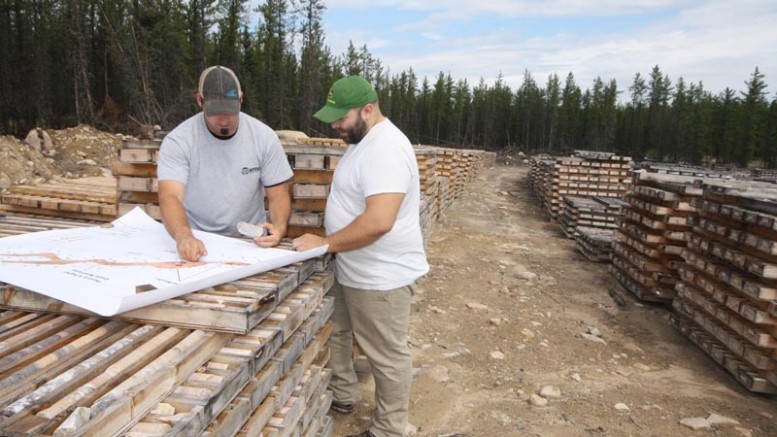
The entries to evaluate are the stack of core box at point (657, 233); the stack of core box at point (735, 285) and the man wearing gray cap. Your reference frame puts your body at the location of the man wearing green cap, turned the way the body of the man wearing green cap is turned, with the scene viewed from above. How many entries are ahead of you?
1

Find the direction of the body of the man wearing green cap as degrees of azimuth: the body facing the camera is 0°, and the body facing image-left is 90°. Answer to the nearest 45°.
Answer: approximately 90°

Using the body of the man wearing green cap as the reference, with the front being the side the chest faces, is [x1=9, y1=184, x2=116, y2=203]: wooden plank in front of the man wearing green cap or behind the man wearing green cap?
in front

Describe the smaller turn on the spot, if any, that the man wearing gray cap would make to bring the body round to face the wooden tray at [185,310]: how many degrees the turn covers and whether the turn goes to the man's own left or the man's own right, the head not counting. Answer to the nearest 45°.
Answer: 0° — they already face it

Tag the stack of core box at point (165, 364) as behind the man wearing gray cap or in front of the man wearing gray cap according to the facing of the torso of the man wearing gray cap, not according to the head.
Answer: in front

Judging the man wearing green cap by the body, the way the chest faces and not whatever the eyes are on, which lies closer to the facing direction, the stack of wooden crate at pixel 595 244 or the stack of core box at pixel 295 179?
the stack of core box

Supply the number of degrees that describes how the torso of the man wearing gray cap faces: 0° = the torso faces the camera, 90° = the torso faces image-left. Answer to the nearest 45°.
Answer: approximately 0°

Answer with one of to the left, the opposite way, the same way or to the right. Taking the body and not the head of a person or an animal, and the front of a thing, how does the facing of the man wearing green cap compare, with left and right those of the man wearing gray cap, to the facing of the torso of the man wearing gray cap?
to the right

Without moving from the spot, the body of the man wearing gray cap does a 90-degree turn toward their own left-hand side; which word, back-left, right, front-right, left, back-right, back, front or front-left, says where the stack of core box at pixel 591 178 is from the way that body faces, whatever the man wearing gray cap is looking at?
front-left

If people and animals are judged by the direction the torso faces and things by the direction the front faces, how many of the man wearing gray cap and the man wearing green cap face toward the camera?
1

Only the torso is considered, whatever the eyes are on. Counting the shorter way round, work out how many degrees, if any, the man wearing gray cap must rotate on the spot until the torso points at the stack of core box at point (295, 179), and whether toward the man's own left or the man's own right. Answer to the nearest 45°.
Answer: approximately 135° to the man's own left

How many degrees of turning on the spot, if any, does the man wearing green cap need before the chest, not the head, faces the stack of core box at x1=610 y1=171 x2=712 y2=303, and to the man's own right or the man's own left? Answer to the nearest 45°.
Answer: approximately 135° to the man's own right

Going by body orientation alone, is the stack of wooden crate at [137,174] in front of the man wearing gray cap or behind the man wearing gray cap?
behind
